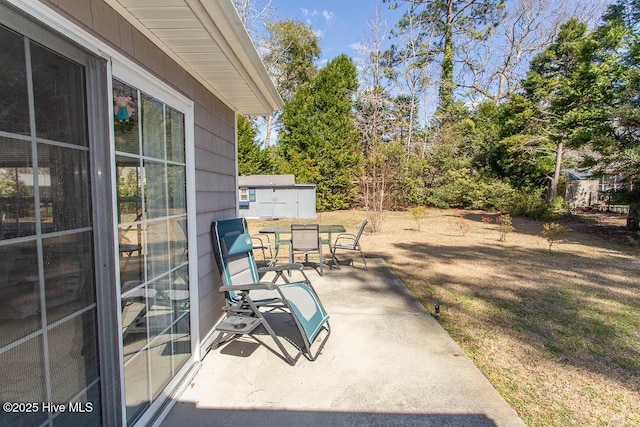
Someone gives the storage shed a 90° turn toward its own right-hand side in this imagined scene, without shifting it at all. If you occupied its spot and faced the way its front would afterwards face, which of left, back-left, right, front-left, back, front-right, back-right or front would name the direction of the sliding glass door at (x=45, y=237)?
left

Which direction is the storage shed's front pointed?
toward the camera

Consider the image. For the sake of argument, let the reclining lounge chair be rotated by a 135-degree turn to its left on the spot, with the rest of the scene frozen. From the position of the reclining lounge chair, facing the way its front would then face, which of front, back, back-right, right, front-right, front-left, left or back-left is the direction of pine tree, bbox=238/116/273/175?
front

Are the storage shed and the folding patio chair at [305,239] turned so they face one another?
yes

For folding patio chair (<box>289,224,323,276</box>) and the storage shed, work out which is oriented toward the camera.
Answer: the storage shed

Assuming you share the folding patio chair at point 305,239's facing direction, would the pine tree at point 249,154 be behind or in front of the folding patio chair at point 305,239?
in front

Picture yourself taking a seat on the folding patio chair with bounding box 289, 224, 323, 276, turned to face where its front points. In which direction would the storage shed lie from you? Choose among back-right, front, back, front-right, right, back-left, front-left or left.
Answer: front

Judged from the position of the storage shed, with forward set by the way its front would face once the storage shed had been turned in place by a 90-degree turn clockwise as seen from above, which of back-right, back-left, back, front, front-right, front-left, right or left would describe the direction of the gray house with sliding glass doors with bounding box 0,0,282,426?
left

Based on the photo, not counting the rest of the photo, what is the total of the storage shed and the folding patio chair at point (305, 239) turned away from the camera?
1

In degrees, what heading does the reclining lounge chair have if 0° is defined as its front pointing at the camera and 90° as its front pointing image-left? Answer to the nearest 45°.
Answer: approximately 315°

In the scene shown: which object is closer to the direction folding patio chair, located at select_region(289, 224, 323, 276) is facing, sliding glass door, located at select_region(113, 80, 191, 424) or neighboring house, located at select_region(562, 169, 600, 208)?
the neighboring house

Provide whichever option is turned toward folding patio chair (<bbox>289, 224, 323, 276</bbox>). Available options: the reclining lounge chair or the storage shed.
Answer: the storage shed

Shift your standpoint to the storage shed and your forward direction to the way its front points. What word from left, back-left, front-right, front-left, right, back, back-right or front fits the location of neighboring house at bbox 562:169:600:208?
left

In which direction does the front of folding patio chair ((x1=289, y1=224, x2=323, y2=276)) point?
away from the camera

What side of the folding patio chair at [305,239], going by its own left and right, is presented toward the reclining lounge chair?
back

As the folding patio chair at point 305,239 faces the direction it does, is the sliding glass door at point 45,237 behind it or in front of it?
behind

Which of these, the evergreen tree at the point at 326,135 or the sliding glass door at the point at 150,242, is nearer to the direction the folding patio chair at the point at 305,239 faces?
the evergreen tree
